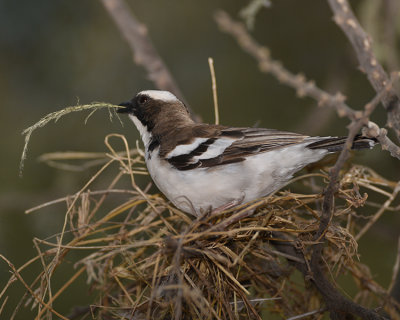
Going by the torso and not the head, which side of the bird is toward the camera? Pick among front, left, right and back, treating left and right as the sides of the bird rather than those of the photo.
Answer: left
